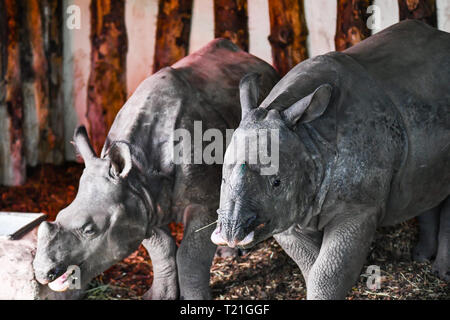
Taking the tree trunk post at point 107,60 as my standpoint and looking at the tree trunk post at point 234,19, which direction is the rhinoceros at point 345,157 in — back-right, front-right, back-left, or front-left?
front-right

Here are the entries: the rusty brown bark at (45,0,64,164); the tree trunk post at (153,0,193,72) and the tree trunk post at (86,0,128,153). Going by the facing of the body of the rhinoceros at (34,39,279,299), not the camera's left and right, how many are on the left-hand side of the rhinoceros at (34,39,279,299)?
0

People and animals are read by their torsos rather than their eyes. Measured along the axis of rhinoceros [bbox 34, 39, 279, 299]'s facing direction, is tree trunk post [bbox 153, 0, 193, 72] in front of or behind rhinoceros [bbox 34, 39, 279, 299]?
behind

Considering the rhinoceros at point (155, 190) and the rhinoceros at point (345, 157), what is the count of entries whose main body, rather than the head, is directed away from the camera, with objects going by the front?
0

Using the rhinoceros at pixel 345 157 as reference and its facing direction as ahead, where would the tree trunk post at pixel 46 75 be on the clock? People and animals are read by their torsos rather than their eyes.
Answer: The tree trunk post is roughly at 3 o'clock from the rhinoceros.

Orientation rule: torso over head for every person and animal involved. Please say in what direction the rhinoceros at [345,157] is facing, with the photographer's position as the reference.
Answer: facing the viewer and to the left of the viewer

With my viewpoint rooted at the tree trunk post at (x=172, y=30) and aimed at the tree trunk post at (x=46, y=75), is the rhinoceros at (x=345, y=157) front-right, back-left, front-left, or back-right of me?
back-left

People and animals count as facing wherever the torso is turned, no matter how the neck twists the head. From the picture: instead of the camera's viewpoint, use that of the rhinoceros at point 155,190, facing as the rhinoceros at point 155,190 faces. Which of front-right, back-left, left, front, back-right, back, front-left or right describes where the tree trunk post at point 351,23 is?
back

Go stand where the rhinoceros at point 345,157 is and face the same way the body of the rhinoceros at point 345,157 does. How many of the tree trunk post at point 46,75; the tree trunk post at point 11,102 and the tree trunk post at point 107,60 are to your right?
3

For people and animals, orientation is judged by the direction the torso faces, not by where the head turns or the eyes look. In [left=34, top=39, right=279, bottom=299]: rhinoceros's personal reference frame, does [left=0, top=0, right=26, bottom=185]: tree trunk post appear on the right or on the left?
on its right

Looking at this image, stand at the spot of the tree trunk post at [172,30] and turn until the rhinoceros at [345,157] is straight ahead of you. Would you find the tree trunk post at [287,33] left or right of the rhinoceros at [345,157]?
left

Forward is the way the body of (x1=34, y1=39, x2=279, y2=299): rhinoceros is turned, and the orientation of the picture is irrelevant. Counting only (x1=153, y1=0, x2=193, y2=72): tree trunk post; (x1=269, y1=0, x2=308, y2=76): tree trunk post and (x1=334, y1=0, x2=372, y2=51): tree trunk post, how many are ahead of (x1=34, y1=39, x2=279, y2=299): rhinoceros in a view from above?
0

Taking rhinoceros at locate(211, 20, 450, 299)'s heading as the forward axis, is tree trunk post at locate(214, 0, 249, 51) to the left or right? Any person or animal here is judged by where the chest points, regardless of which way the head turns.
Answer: on its right

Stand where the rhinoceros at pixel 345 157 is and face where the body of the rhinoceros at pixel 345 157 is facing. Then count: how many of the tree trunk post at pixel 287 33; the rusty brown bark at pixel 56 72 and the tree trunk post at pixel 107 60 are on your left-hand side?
0

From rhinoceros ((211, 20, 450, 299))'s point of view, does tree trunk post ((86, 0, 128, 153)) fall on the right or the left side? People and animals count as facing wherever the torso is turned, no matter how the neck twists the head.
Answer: on its right

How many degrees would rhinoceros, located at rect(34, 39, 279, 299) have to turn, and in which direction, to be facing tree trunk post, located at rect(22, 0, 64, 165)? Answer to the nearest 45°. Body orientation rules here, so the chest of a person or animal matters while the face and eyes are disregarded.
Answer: approximately 135° to its right

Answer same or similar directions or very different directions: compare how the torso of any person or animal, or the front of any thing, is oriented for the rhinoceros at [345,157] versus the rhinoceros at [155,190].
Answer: same or similar directions
